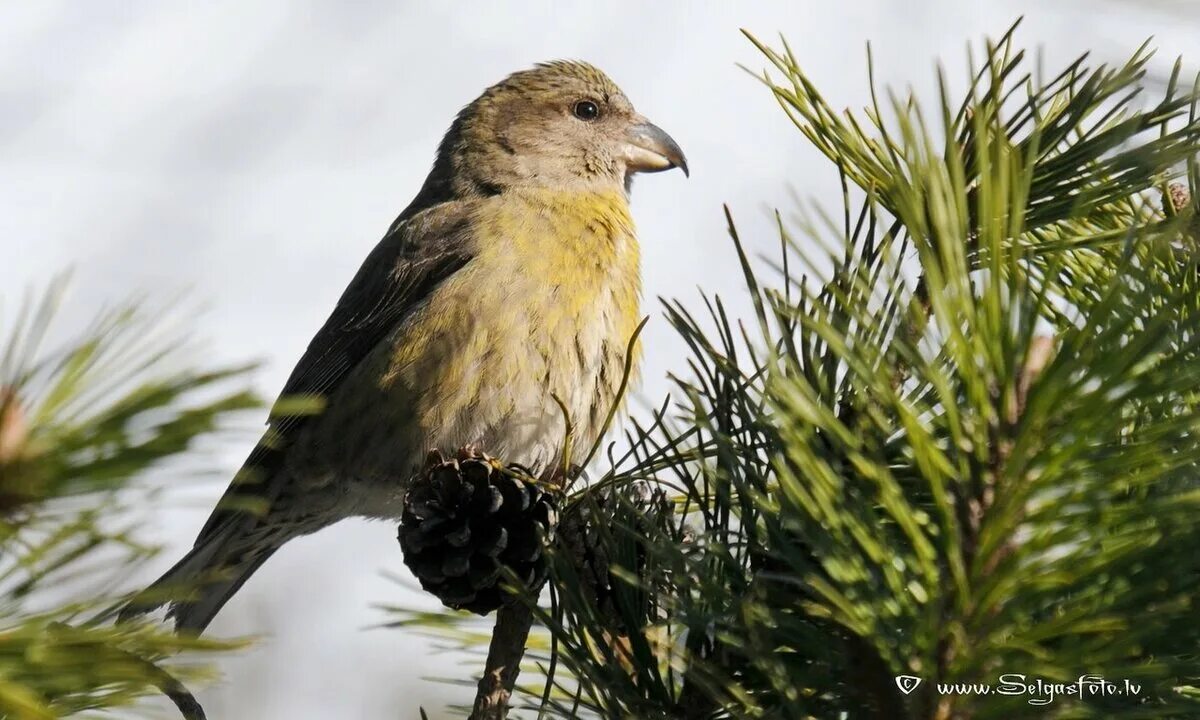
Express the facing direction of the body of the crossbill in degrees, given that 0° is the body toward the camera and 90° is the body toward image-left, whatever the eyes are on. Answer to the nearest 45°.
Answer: approximately 270°
